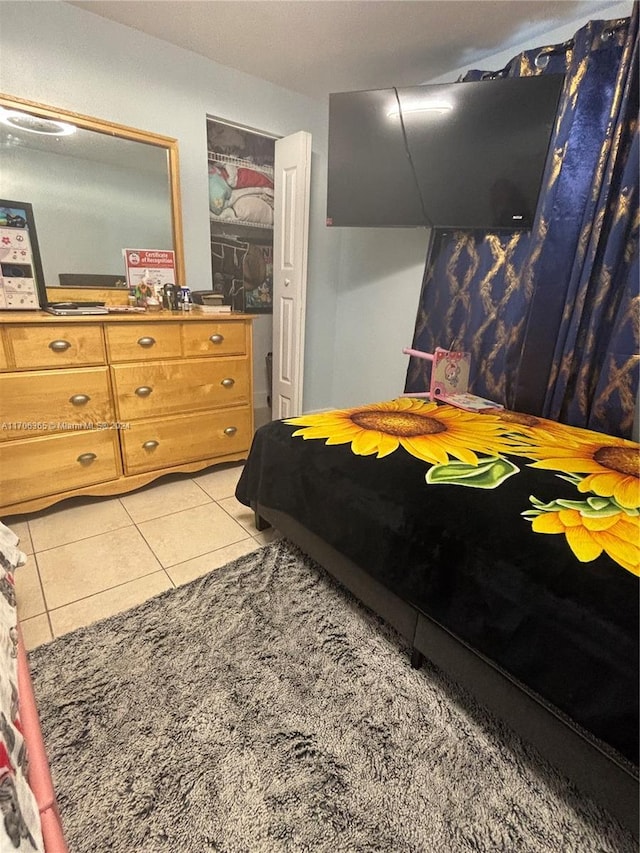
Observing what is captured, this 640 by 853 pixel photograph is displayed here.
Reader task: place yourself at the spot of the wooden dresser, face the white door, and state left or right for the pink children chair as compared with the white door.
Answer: right

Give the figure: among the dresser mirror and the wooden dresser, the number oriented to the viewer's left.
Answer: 0

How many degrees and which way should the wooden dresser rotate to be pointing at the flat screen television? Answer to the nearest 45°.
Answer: approximately 45° to its left
